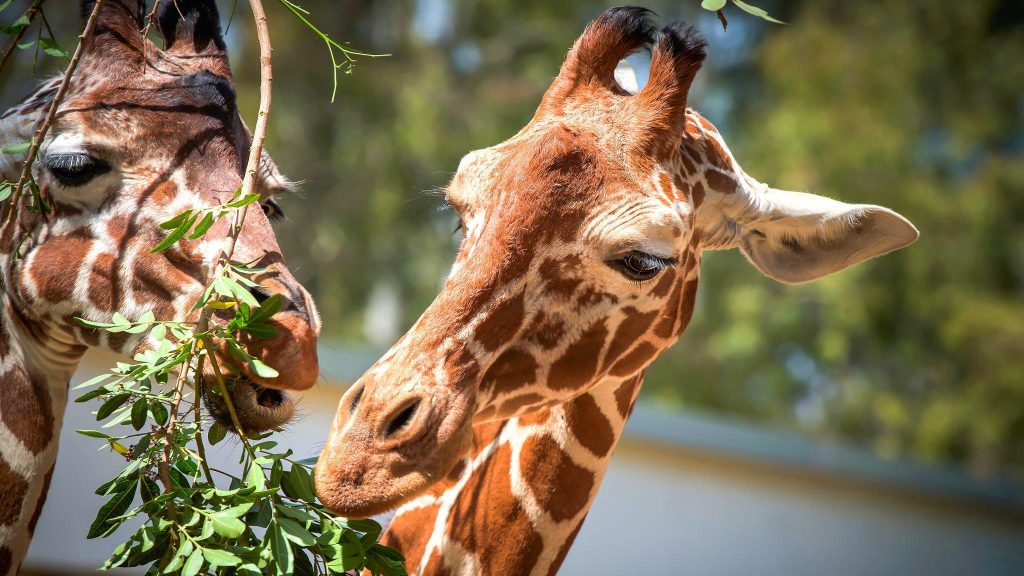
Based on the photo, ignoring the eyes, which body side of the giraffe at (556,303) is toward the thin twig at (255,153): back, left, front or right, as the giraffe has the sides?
front

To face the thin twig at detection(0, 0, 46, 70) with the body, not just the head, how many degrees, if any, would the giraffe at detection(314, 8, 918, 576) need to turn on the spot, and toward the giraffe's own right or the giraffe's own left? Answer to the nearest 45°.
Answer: approximately 45° to the giraffe's own right

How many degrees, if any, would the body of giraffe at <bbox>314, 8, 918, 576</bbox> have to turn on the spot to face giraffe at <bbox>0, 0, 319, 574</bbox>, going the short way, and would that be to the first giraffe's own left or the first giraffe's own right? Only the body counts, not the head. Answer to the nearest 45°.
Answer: approximately 45° to the first giraffe's own right

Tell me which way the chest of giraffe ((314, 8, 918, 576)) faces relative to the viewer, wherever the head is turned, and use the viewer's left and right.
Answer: facing the viewer and to the left of the viewer
